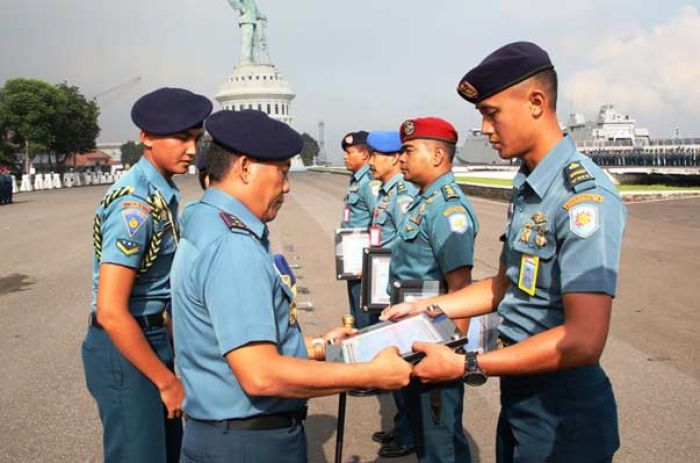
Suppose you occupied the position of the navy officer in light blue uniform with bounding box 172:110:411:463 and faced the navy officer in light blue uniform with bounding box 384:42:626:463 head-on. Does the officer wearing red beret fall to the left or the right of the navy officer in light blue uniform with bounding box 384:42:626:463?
left

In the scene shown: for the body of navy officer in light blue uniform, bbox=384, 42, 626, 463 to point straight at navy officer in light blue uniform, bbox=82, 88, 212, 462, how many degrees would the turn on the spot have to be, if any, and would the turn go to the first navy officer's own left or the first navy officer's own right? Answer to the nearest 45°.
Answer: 0° — they already face them

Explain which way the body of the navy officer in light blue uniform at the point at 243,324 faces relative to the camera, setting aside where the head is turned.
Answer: to the viewer's right

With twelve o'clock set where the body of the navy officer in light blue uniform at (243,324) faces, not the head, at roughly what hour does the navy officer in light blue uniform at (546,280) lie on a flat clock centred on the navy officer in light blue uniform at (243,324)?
the navy officer in light blue uniform at (546,280) is roughly at 12 o'clock from the navy officer in light blue uniform at (243,324).

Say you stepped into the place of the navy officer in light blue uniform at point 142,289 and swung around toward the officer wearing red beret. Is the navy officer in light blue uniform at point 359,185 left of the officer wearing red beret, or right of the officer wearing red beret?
left

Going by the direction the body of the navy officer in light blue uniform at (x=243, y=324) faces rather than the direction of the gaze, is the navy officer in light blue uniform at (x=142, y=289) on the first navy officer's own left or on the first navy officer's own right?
on the first navy officer's own left

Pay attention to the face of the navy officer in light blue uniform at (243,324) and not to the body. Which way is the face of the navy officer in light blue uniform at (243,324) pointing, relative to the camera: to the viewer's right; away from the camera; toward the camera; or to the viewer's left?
to the viewer's right

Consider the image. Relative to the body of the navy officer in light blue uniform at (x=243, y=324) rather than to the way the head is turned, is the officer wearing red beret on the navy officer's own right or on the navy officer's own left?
on the navy officer's own left

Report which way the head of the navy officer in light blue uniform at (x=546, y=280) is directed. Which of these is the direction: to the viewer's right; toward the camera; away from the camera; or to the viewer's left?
to the viewer's left

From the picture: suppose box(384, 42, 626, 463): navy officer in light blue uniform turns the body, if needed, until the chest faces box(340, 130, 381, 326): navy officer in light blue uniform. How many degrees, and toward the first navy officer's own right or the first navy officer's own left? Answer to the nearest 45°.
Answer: approximately 90° to the first navy officer's own right

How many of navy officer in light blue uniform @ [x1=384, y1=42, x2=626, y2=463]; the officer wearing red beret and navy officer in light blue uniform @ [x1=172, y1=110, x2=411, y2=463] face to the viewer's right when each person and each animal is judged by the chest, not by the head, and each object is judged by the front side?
1

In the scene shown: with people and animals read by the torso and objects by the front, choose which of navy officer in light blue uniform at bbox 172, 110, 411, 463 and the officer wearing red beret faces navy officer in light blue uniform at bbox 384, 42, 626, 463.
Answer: navy officer in light blue uniform at bbox 172, 110, 411, 463

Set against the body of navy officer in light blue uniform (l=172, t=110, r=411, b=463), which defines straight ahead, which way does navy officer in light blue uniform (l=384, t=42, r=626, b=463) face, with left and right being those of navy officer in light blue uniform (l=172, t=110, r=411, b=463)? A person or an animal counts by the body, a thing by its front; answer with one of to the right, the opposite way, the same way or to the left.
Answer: the opposite way

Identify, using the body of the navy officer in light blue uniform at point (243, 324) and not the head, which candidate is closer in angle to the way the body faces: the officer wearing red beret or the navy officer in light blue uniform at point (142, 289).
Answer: the officer wearing red beret

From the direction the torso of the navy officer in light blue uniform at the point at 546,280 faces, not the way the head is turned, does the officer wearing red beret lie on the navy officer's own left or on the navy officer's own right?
on the navy officer's own right

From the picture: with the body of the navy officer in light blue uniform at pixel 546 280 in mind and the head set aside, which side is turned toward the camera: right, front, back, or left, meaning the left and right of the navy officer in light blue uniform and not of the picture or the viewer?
left
